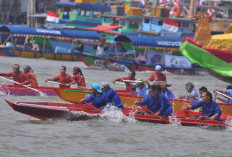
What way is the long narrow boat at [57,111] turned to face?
to the viewer's left

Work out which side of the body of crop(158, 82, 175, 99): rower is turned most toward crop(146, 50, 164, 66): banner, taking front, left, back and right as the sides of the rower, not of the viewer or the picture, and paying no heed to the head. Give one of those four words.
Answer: right

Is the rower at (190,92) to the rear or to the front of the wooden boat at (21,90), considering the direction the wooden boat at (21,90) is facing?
to the rear

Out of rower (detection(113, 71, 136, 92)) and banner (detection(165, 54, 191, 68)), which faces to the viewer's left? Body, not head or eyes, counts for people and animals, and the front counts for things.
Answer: the rower

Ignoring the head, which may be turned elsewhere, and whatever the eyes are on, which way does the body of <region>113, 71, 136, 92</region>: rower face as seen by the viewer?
to the viewer's left

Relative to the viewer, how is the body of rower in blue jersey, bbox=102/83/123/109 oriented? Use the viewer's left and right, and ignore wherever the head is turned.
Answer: facing to the left of the viewer

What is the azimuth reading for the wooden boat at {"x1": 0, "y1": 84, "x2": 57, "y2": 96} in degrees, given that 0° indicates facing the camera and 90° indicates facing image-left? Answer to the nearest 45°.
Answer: approximately 90°

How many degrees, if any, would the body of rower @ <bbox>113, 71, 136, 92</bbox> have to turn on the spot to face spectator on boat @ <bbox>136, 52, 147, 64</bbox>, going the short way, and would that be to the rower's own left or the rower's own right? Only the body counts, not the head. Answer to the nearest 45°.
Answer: approximately 90° to the rower's own right

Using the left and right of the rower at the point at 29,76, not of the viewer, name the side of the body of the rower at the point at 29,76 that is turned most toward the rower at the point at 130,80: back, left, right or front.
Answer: back

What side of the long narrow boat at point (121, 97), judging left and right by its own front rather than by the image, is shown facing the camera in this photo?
left

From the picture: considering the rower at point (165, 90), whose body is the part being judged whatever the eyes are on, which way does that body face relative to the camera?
to the viewer's left
